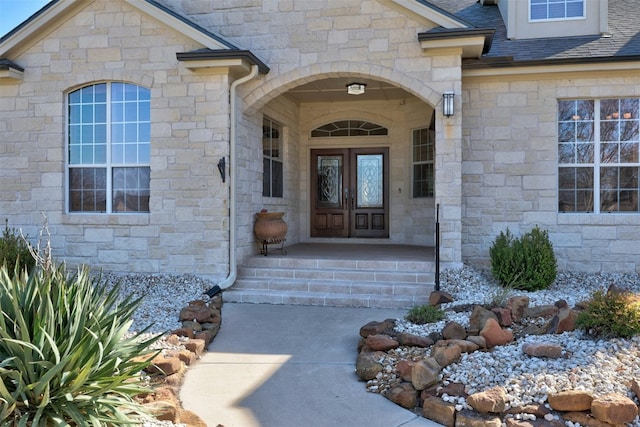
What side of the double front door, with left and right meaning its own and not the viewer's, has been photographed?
front

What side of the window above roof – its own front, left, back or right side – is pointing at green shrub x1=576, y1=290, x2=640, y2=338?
front

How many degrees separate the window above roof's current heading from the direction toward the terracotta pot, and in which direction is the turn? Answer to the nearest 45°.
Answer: approximately 45° to its right

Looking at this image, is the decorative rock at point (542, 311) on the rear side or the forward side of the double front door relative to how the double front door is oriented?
on the forward side

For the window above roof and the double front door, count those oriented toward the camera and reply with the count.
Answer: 2

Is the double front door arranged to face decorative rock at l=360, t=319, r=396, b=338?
yes

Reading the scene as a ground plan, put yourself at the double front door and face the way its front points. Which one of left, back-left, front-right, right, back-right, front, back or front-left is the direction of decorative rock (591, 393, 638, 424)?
front

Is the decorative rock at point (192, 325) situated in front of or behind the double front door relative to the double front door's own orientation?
in front

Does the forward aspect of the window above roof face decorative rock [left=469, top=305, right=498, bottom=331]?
yes

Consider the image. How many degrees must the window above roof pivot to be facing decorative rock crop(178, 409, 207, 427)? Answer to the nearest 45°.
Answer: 0° — it already faces it

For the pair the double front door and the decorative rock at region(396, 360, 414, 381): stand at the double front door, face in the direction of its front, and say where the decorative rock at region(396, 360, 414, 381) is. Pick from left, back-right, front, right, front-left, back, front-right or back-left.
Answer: front

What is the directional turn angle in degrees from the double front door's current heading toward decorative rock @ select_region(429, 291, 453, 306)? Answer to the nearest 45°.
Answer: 0° — it already faces it
